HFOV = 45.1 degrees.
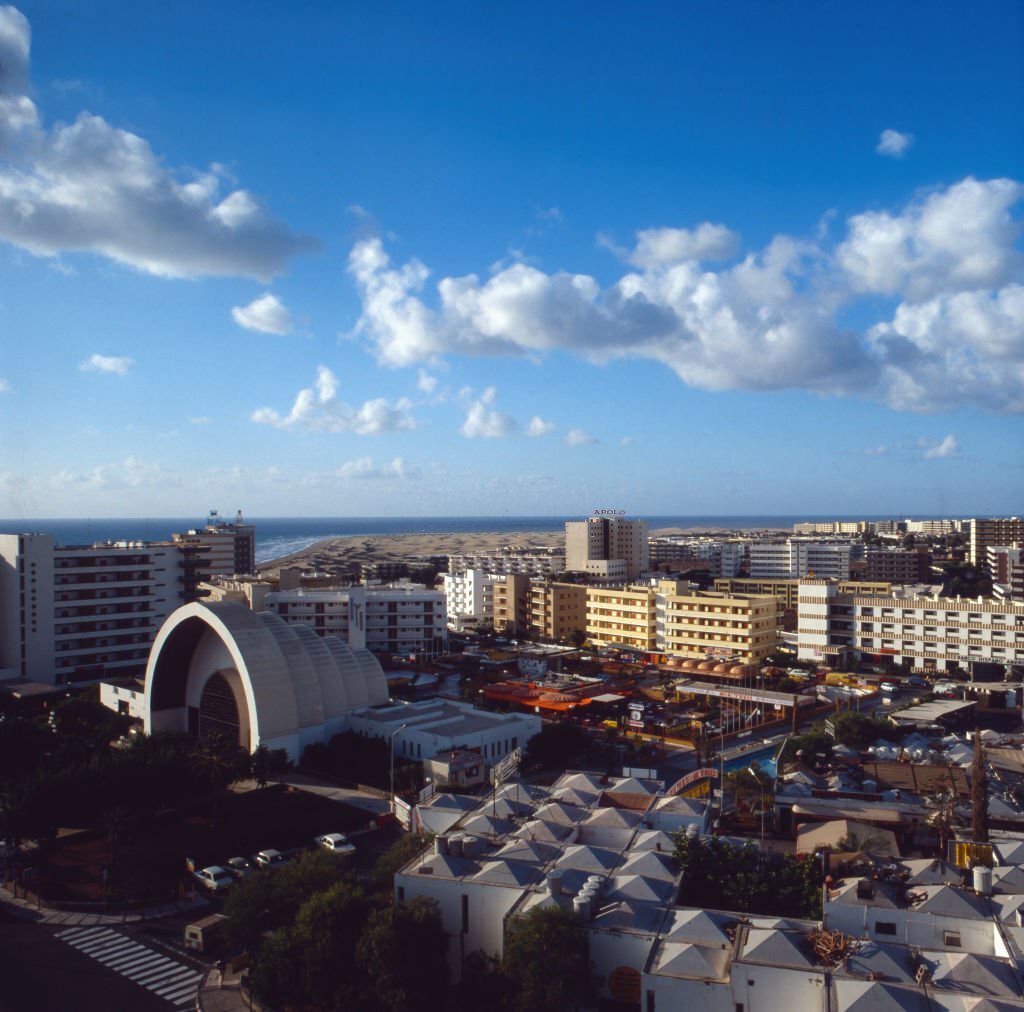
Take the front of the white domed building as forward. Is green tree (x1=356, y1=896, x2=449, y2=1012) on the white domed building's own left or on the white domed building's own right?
on the white domed building's own left

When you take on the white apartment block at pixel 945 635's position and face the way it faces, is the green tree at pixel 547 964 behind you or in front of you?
in front

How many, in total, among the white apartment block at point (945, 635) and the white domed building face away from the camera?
0

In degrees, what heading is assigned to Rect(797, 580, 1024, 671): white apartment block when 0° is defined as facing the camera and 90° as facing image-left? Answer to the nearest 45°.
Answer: approximately 0°

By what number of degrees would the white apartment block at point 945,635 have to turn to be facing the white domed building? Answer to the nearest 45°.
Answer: approximately 45° to its right

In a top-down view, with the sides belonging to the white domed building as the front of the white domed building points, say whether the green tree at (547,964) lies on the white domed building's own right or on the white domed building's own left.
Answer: on the white domed building's own left

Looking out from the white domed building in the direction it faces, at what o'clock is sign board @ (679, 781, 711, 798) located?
The sign board is roughly at 9 o'clock from the white domed building.

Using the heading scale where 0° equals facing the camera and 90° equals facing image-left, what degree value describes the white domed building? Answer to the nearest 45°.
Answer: approximately 45°

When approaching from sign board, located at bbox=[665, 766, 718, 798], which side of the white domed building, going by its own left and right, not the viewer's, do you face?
left

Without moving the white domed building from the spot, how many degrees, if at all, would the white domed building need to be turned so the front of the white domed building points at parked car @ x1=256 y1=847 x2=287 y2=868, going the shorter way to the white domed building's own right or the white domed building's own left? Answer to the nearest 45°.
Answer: approximately 45° to the white domed building's own left

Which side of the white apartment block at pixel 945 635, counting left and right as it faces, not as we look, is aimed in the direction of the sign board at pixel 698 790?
front

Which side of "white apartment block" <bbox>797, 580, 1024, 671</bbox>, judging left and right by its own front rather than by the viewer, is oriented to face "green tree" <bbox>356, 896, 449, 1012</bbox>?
front

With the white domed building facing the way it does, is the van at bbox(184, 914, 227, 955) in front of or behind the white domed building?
in front

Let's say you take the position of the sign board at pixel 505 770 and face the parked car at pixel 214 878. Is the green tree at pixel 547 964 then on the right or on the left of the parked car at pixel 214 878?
left
